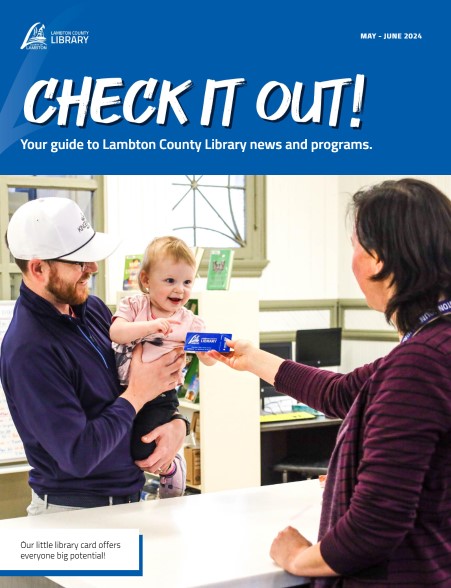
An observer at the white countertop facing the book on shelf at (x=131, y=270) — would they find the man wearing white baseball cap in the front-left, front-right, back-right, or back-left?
front-left

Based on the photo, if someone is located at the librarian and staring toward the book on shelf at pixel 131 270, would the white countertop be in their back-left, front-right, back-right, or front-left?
front-left

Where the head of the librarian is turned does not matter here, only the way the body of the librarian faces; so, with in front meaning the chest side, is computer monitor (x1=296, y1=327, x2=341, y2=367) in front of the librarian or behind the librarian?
in front

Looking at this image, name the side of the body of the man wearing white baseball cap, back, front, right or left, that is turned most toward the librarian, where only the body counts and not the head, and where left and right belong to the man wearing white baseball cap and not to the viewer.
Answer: front

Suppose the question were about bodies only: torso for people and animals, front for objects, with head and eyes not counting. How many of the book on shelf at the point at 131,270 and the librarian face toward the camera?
1

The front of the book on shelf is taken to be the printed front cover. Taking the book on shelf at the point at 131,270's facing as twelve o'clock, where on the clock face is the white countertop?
The white countertop is roughly at 12 o'clock from the book on shelf.

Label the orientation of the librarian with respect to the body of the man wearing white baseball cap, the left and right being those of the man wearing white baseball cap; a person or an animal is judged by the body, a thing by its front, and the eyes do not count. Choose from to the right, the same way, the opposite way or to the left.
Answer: the opposite way

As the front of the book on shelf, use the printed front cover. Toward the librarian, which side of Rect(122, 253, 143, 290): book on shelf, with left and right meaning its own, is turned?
front

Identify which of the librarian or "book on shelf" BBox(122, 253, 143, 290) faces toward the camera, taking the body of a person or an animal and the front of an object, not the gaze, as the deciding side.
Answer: the book on shelf

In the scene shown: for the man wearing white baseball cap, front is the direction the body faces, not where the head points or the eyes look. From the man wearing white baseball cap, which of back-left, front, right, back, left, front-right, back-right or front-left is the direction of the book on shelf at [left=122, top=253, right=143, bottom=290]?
back-left

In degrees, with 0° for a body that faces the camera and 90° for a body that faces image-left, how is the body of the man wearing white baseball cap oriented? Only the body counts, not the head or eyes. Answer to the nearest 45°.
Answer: approximately 315°

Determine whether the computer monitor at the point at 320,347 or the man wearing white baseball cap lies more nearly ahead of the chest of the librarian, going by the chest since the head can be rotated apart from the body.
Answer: the man wearing white baseball cap

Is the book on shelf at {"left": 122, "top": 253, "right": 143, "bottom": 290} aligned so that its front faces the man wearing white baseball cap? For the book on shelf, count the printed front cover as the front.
yes

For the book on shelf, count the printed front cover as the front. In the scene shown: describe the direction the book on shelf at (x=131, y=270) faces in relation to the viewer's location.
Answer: facing the viewer

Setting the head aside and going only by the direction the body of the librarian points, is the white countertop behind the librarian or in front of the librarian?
in front

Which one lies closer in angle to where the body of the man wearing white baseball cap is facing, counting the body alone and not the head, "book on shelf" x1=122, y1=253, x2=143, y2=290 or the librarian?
the librarian
